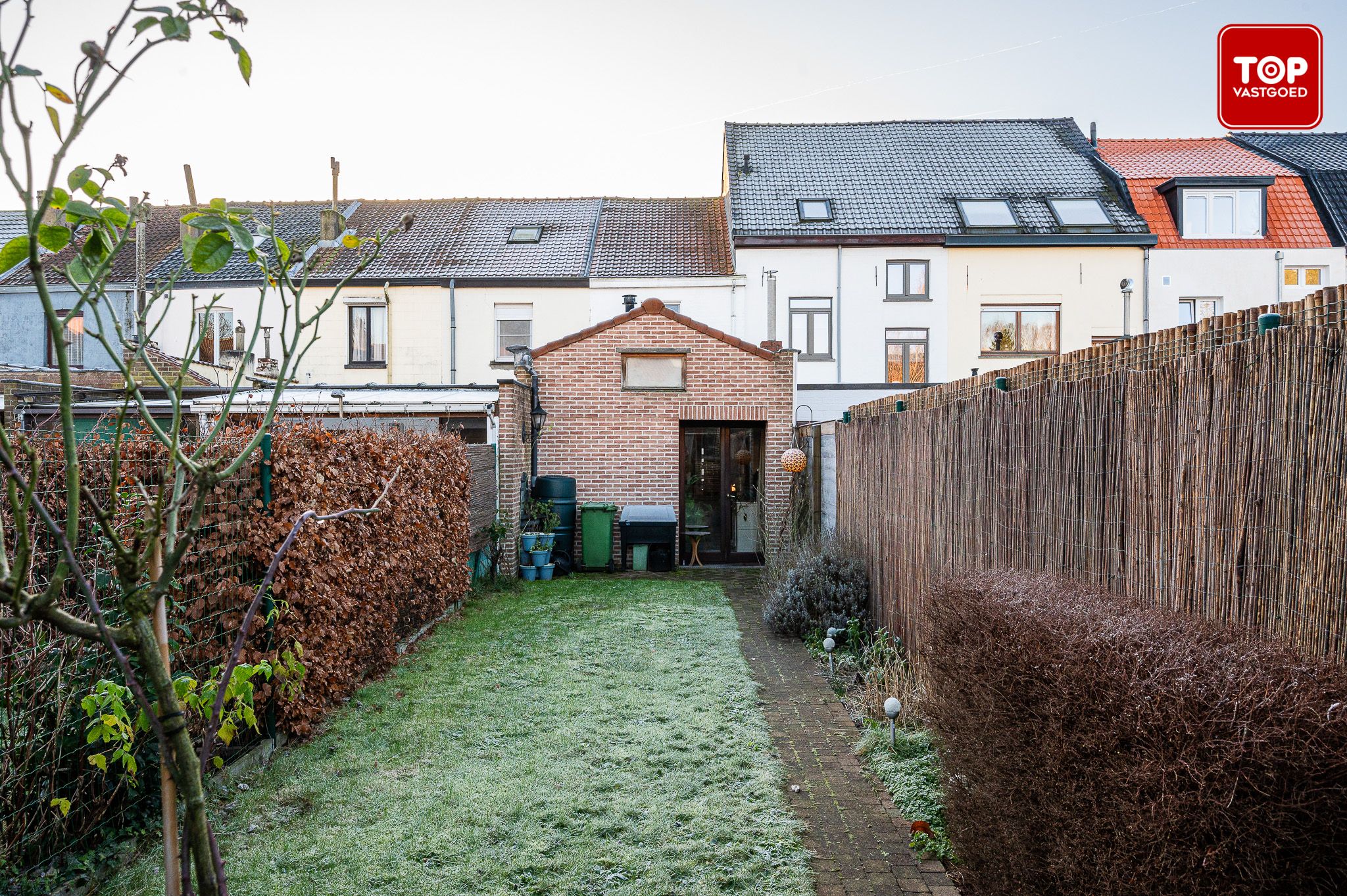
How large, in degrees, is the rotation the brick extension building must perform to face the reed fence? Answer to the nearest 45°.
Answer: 0° — it already faces it

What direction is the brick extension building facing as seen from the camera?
toward the camera

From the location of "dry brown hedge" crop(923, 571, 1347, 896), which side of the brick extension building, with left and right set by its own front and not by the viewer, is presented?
front

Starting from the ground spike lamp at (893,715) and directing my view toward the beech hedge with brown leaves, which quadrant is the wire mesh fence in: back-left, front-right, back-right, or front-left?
front-left

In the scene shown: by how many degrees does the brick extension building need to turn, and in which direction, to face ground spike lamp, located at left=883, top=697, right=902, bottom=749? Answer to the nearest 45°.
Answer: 0° — it already faces it

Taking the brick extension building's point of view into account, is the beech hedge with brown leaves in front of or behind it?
in front
